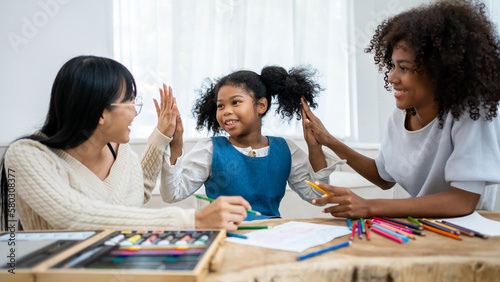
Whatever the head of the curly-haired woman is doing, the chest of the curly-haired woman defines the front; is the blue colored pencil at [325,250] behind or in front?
in front

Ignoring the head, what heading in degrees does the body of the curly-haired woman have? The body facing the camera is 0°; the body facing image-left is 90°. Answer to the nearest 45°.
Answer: approximately 45°

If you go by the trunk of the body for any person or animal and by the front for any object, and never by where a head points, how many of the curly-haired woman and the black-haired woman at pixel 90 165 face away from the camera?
0

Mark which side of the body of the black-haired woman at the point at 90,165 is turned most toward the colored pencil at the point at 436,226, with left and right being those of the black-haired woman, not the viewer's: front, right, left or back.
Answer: front

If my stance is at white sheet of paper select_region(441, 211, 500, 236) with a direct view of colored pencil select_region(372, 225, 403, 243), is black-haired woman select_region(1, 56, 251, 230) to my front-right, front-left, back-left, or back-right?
front-right

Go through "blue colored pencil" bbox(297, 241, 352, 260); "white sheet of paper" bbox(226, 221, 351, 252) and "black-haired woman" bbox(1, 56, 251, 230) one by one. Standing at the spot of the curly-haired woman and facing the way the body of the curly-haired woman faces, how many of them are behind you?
0

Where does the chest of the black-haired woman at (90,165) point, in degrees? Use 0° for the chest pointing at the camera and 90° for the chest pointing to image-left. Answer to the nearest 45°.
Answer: approximately 315°

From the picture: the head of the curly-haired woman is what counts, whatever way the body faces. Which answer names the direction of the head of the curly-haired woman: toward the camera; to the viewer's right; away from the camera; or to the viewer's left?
to the viewer's left

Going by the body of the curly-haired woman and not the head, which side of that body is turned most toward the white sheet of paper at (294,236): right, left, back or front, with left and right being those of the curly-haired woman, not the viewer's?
front

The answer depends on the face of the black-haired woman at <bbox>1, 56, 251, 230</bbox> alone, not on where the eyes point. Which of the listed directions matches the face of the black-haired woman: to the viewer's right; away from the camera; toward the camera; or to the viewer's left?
to the viewer's right
